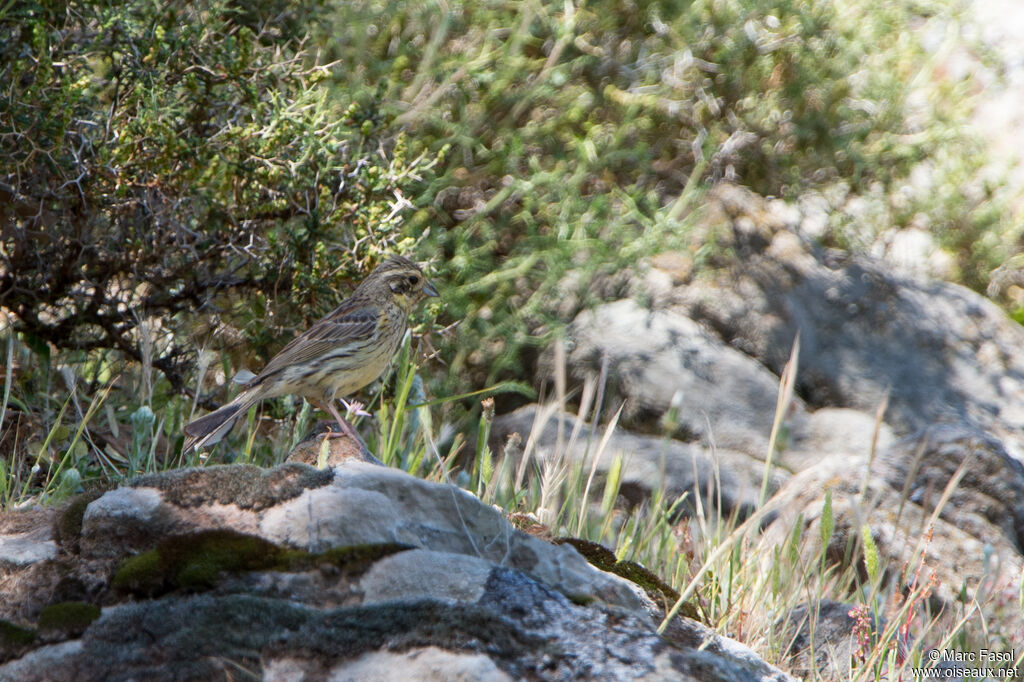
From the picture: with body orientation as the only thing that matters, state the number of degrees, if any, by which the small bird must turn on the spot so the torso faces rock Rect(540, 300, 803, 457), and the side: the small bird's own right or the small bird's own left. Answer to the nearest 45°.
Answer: approximately 45° to the small bird's own left

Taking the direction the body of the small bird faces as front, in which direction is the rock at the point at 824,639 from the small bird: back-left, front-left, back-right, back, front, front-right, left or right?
front-right

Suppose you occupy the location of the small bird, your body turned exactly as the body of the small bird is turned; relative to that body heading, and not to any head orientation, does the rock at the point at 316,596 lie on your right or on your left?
on your right

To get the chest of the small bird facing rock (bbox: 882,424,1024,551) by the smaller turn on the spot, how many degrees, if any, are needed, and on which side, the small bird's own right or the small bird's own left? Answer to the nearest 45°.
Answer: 0° — it already faces it

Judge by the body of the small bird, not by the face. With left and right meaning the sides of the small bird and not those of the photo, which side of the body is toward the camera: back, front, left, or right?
right
